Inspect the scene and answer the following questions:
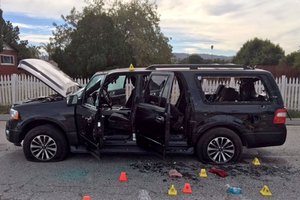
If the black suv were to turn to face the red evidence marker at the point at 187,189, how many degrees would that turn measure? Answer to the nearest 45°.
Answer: approximately 90° to its left

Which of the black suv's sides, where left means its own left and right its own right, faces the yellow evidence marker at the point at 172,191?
left

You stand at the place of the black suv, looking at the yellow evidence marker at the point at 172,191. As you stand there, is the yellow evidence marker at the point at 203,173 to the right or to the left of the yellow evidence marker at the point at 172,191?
left

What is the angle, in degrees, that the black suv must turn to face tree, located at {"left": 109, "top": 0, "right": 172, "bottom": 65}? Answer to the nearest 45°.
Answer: approximately 90° to its right

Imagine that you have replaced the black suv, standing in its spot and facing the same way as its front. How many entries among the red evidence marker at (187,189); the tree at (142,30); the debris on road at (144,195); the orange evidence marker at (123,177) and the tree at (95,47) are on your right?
2

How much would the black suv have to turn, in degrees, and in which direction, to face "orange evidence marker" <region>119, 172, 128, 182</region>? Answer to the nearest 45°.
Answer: approximately 45° to its left

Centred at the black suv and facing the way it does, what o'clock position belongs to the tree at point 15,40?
The tree is roughly at 2 o'clock from the black suv.

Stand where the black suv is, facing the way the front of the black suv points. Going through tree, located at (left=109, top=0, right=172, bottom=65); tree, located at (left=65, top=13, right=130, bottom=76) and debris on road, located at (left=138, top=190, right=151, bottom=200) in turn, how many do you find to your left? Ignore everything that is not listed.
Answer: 1

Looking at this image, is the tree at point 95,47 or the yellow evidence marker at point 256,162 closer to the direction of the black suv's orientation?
the tree

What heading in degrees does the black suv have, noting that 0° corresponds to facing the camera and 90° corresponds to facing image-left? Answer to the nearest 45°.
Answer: approximately 90°

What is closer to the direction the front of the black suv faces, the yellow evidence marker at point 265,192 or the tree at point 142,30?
the tree

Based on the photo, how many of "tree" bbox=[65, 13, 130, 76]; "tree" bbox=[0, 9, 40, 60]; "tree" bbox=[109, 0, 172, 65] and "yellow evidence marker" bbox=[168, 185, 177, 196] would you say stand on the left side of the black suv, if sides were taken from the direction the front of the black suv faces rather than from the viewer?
1
